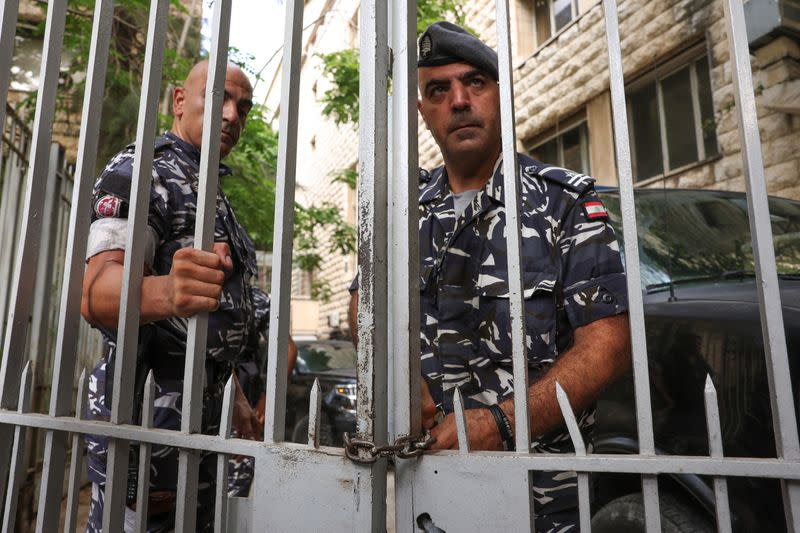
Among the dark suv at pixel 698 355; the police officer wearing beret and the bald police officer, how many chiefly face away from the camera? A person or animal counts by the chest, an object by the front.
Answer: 0

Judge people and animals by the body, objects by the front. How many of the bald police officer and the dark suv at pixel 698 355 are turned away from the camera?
0

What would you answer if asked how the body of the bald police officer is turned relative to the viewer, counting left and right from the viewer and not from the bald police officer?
facing the viewer and to the right of the viewer

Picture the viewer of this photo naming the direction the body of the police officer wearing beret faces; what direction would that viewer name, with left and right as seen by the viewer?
facing the viewer and to the left of the viewer

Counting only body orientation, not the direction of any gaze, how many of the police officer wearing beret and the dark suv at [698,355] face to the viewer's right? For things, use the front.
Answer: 0

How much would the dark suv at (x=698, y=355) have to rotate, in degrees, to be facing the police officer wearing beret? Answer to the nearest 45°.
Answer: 0° — it already faces them

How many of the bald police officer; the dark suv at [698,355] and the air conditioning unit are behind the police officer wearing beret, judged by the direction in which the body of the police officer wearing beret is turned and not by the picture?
2

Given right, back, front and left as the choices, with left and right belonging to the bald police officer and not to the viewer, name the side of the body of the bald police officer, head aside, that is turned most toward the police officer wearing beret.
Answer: front

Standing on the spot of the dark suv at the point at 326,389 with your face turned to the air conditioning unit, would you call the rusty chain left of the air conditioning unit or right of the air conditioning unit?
right
